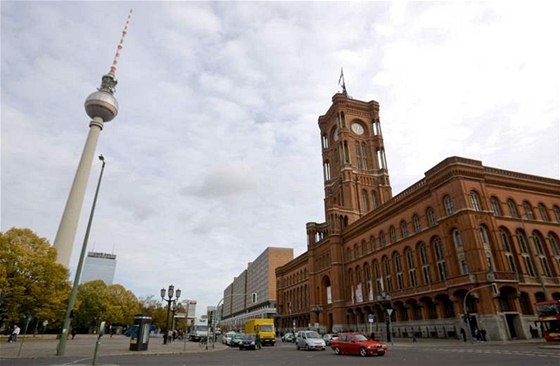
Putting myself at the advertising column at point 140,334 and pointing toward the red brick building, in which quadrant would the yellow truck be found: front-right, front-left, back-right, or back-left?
front-left

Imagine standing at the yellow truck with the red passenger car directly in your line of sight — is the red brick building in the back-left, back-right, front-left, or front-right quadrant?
front-left

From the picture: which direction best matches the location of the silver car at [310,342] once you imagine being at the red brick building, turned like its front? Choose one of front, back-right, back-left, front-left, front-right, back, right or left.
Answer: front

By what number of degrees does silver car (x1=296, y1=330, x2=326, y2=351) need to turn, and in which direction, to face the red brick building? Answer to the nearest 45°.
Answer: approximately 45° to its left

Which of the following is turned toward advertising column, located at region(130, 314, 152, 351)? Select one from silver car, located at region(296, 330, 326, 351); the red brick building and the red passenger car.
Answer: the red brick building

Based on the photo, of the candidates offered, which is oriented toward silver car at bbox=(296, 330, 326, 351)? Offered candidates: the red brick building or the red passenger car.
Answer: the red brick building

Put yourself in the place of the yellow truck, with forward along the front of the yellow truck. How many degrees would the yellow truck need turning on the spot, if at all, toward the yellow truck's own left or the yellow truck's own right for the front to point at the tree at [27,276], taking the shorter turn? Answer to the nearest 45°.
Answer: approximately 135° to the yellow truck's own right

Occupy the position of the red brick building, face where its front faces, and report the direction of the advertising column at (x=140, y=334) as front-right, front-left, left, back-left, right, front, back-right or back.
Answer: front

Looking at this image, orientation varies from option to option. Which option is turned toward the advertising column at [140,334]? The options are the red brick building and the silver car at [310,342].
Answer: the red brick building

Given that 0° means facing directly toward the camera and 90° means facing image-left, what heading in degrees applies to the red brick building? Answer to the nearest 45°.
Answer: approximately 45°

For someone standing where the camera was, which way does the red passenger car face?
facing the viewer and to the right of the viewer

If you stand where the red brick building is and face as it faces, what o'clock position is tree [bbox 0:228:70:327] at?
The tree is roughly at 1 o'clock from the red brick building.
